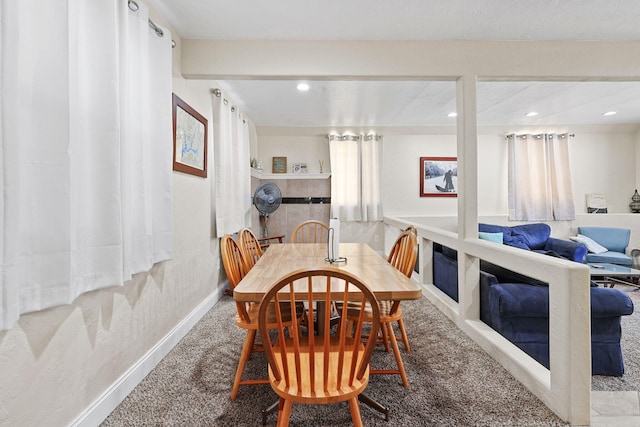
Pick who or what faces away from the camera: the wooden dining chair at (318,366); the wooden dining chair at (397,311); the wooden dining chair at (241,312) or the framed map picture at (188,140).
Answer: the wooden dining chair at (318,366)

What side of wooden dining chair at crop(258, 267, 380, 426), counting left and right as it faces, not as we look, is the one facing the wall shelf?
front

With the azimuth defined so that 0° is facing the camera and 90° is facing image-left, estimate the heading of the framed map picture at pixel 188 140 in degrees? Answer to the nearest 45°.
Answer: approximately 315°

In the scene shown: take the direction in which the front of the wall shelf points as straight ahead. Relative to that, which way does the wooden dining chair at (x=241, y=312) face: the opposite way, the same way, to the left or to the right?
to the left

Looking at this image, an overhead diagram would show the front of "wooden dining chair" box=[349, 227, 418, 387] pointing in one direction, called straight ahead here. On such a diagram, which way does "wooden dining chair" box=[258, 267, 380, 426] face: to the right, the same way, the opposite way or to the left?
to the right

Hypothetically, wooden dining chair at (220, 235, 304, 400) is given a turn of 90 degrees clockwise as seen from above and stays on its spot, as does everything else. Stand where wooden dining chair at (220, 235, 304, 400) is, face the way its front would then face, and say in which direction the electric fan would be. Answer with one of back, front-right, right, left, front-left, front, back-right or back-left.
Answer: back

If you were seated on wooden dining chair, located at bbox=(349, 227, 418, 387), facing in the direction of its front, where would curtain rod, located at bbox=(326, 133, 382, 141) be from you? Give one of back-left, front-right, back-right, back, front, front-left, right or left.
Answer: right

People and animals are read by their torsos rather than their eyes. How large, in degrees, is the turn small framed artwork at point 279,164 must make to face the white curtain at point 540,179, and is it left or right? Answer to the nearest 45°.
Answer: approximately 90° to its left

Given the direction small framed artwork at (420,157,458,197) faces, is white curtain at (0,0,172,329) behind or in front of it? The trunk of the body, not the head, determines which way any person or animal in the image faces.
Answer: in front

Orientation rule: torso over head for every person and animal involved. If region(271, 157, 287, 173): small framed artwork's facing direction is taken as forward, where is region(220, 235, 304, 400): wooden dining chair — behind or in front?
in front

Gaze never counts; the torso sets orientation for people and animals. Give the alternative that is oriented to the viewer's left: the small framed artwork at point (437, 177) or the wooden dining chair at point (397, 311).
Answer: the wooden dining chair

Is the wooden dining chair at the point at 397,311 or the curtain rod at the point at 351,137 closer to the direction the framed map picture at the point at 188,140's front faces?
the wooden dining chair

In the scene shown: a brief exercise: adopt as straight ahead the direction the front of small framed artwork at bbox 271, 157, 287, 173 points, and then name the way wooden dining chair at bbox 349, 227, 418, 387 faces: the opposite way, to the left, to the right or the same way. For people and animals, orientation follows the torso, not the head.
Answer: to the right

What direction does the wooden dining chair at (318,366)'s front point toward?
away from the camera
